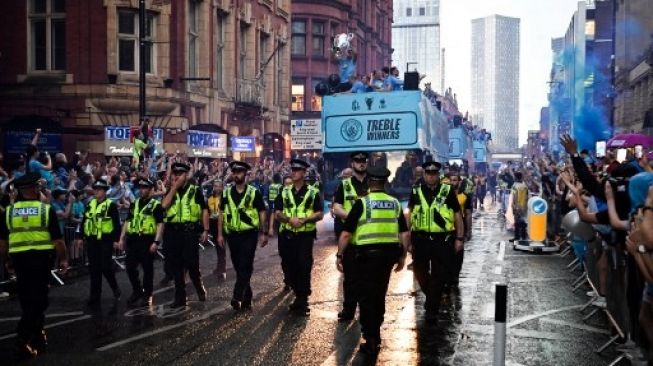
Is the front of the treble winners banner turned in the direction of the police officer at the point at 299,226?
yes

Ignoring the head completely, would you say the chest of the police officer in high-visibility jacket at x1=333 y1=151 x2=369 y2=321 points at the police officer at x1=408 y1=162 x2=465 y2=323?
no

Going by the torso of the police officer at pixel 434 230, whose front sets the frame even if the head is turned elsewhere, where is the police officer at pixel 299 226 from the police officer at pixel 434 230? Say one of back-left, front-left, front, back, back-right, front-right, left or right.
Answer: right

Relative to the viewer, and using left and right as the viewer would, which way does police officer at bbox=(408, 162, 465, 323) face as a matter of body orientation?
facing the viewer

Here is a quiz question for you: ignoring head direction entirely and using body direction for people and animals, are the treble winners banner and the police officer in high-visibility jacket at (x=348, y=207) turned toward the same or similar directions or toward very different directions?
same or similar directions

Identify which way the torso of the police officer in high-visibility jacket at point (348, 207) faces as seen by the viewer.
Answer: toward the camera

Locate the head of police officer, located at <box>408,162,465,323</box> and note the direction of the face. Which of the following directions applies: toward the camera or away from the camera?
toward the camera

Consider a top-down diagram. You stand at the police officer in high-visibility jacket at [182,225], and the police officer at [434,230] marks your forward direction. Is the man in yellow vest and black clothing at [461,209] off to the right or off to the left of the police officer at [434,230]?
left

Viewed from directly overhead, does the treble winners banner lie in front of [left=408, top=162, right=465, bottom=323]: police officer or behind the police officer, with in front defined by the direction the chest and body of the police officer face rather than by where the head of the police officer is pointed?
behind

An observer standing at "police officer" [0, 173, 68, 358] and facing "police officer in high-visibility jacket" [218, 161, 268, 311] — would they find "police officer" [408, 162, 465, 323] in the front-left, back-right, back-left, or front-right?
front-right
